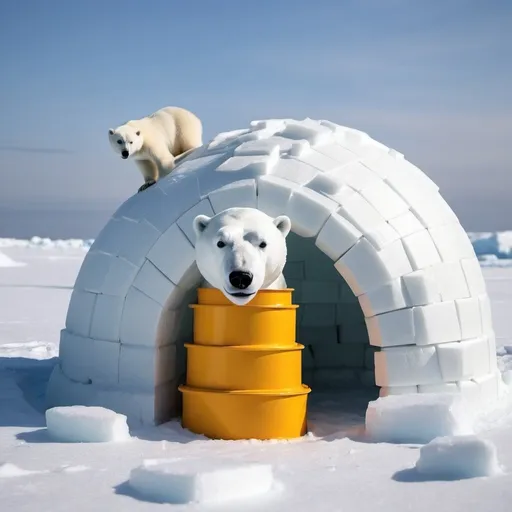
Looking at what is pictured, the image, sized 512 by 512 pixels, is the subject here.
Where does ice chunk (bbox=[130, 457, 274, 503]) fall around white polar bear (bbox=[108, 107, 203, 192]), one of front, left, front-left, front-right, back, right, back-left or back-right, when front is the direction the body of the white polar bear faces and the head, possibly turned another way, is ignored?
front-left

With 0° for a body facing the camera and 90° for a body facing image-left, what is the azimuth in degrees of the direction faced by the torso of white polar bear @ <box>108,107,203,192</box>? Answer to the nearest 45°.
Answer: approximately 45°

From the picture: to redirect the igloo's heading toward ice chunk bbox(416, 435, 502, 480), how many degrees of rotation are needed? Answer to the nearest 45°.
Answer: approximately 45° to its left

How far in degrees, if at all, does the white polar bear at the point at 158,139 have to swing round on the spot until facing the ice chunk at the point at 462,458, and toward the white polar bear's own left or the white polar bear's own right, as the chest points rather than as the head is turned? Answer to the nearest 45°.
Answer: approximately 90° to the white polar bear's own left

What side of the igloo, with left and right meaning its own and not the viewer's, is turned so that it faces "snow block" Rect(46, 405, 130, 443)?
right
